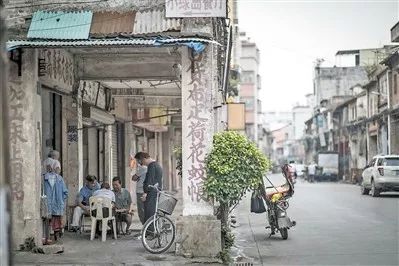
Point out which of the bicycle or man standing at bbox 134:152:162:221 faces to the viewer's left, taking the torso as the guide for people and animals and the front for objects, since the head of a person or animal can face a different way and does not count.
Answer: the man standing

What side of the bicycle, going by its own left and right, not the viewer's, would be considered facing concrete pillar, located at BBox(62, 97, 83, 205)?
back

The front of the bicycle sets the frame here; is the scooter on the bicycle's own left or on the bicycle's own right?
on the bicycle's own left

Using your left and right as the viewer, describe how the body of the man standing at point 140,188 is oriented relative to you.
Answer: facing to the left of the viewer

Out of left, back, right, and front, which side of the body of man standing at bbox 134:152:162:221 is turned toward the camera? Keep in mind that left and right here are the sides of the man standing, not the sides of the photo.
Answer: left

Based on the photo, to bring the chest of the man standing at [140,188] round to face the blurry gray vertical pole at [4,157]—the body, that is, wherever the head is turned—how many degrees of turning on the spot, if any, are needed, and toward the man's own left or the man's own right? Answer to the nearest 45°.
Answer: approximately 90° to the man's own left

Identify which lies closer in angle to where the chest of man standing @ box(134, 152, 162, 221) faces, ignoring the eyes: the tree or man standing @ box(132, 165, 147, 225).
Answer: the man standing

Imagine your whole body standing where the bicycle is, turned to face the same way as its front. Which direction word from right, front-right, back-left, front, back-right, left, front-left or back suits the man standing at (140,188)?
back-left

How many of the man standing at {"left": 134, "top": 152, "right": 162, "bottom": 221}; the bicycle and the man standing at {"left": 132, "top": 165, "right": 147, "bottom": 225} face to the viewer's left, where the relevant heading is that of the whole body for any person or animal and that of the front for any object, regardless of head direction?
2

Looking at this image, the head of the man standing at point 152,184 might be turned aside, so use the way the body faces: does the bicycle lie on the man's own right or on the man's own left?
on the man's own left

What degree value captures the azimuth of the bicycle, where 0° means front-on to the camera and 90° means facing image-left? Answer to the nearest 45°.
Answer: approximately 315°

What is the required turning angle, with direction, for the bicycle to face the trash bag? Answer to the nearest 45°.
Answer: approximately 90° to its left

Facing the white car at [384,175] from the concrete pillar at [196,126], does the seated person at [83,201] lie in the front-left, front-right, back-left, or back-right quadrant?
front-left

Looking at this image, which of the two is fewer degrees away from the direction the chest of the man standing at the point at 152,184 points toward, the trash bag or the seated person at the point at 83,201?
the seated person

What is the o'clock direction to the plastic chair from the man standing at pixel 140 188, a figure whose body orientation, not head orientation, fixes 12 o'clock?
The plastic chair is roughly at 10 o'clock from the man standing.
